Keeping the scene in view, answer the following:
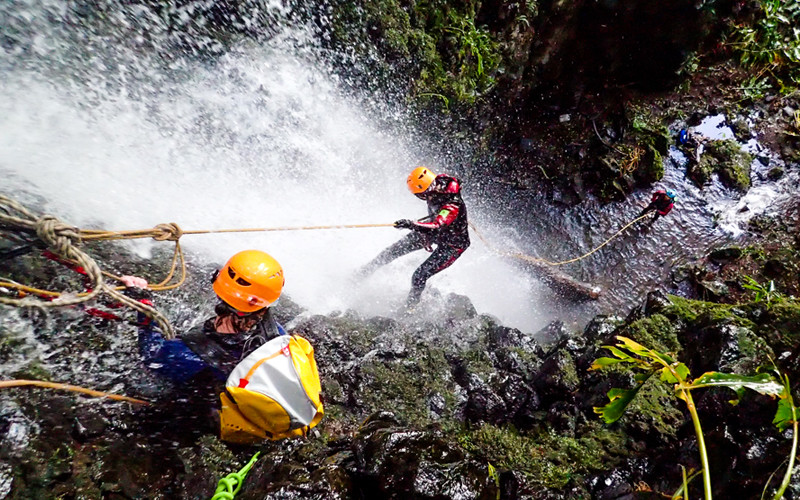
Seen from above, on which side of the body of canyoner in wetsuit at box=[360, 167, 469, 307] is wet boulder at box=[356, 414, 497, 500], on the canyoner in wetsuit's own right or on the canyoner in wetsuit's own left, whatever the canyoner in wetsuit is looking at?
on the canyoner in wetsuit's own left

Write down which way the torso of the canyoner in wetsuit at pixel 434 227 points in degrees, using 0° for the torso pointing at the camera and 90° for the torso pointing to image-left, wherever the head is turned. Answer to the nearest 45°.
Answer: approximately 90°

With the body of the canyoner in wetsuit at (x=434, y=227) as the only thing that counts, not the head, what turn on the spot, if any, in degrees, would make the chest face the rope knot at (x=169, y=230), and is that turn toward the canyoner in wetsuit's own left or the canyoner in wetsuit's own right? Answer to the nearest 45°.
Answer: approximately 45° to the canyoner in wetsuit's own left
